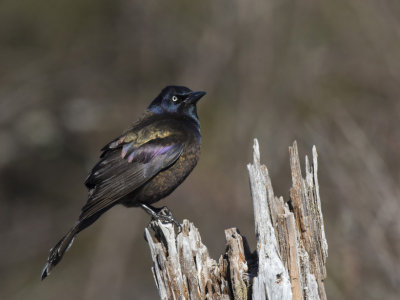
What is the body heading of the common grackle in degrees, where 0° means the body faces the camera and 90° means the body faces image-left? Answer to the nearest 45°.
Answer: approximately 270°
